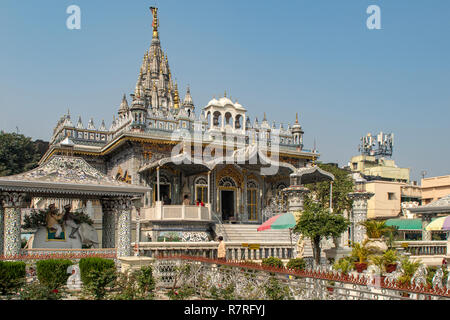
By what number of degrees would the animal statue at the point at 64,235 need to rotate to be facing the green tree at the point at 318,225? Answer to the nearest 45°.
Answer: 0° — it already faces it

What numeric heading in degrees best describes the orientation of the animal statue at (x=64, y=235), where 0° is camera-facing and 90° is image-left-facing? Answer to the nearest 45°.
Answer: approximately 270°

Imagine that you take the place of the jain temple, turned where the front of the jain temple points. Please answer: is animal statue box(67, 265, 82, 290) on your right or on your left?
on your right

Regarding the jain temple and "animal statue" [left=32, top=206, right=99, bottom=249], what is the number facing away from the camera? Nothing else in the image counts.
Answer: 0

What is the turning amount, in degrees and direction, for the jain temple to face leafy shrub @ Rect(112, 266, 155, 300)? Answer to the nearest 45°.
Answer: approximately 45° to its right

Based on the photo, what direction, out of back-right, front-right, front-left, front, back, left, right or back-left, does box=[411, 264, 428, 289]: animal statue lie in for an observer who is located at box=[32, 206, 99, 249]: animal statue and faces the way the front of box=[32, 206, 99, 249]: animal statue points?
front-right
